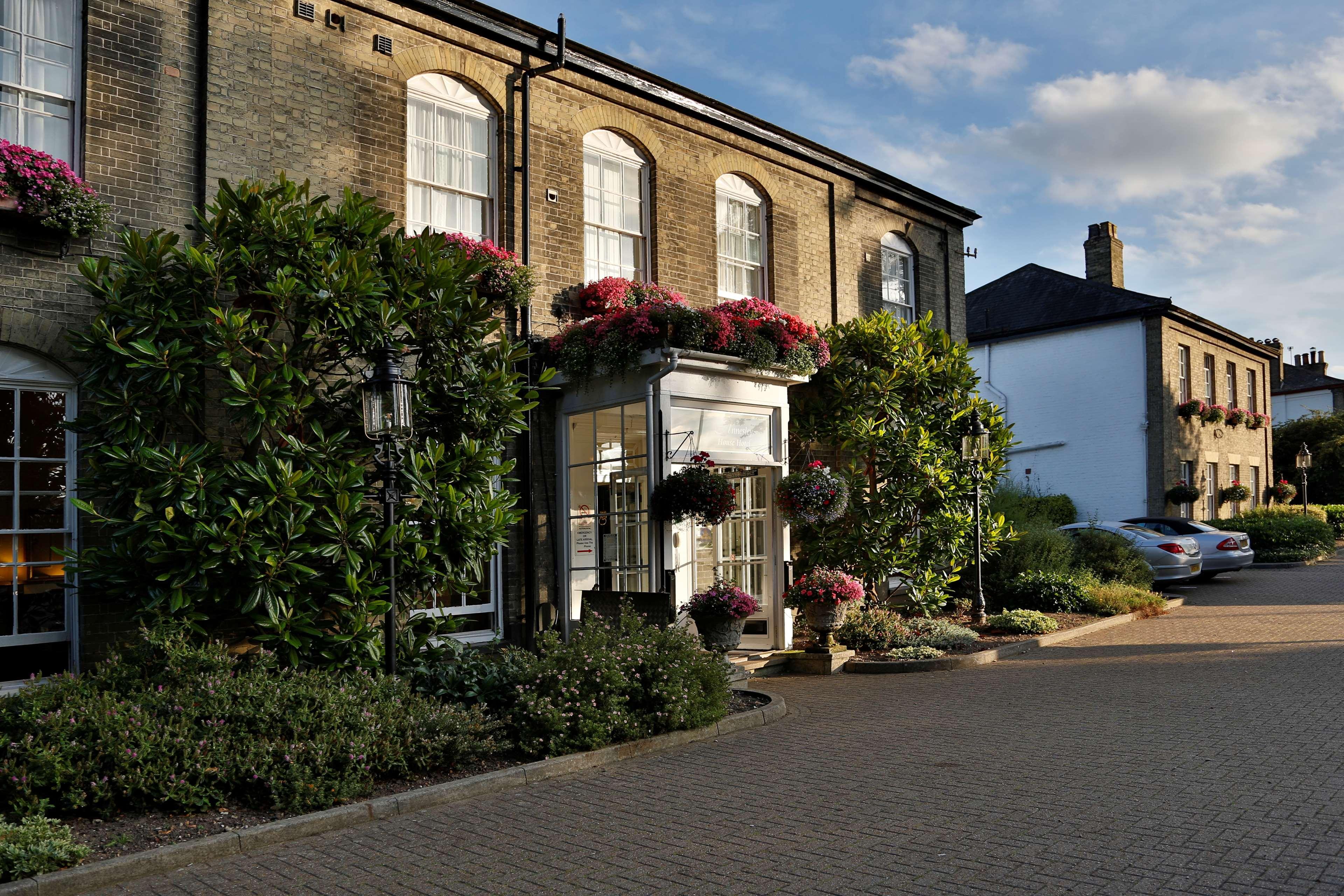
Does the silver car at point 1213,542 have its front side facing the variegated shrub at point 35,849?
no

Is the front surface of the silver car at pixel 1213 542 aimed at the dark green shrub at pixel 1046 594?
no

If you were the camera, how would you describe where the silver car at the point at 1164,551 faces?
facing away from the viewer and to the left of the viewer

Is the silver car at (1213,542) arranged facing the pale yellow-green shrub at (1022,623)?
no

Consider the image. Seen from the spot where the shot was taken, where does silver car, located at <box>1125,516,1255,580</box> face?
facing away from the viewer and to the left of the viewer

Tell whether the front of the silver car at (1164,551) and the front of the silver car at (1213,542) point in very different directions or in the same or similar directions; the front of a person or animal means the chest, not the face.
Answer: same or similar directions

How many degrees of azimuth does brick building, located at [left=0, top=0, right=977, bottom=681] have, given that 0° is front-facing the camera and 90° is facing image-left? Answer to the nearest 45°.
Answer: approximately 315°

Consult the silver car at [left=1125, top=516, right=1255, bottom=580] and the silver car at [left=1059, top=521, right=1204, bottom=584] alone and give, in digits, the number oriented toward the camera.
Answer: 0

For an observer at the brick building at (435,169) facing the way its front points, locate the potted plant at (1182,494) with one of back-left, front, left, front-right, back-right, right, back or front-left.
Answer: left

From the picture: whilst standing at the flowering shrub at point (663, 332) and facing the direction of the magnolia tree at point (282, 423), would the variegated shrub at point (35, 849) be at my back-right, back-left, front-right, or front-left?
front-left

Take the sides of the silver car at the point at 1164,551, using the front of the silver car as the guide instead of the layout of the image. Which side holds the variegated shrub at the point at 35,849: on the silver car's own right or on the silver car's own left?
on the silver car's own left
